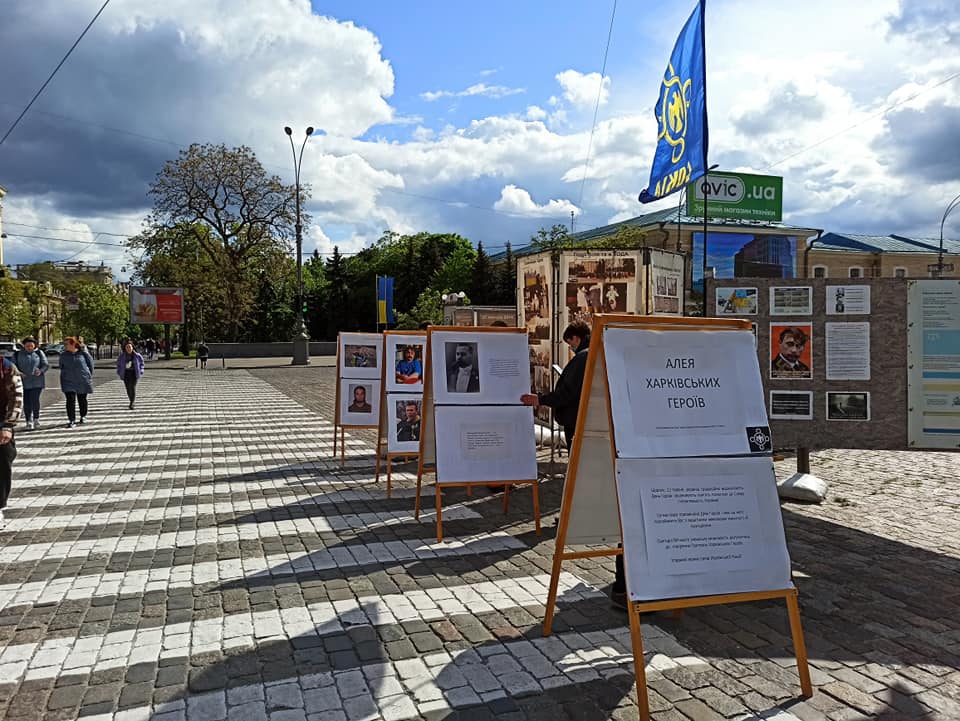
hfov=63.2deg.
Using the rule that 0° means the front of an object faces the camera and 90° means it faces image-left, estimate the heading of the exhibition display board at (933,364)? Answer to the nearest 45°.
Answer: approximately 0°

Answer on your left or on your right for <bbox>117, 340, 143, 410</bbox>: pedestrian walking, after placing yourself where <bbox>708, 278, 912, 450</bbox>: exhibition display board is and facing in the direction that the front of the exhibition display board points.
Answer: on your right

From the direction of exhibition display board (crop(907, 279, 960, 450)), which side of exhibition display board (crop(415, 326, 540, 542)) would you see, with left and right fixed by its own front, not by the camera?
left

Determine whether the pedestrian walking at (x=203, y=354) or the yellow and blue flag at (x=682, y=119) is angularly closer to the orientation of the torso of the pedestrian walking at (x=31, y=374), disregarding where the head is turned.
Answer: the yellow and blue flag

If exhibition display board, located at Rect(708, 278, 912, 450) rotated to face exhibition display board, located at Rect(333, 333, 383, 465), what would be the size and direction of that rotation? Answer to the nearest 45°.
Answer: approximately 90° to its right

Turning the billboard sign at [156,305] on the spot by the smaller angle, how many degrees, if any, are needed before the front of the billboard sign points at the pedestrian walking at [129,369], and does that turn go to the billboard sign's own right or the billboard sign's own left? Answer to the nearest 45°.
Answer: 0° — it already faces them

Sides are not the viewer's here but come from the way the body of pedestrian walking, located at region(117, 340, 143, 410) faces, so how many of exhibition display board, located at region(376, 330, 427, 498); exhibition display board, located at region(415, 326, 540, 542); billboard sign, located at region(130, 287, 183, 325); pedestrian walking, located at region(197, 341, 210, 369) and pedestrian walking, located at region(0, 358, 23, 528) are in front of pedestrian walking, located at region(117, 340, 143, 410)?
3

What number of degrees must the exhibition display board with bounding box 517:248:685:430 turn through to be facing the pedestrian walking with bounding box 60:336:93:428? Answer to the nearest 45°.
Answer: approximately 90° to its right

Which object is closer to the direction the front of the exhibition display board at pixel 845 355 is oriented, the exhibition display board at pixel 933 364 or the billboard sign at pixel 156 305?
the exhibition display board

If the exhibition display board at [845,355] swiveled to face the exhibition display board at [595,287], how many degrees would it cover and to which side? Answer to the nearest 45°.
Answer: approximately 135° to its right
